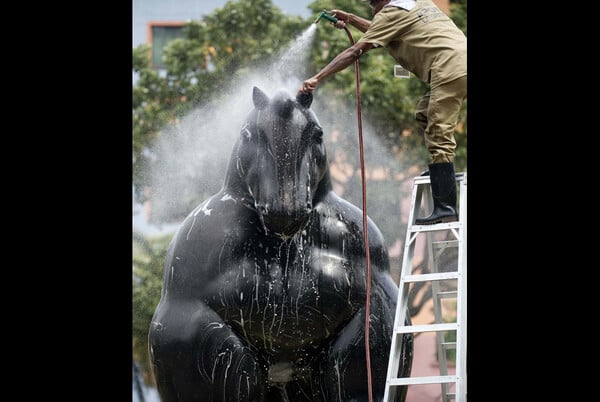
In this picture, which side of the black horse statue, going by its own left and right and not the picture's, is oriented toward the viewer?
front

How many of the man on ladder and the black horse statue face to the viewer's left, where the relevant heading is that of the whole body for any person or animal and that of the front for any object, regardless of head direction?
1

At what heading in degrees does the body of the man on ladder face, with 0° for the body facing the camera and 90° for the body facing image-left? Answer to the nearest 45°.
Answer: approximately 90°

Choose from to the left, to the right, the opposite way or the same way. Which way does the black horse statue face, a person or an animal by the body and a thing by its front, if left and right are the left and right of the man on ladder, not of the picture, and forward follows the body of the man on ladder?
to the left

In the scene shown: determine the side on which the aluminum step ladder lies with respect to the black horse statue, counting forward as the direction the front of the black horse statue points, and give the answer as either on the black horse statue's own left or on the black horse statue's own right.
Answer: on the black horse statue's own left
